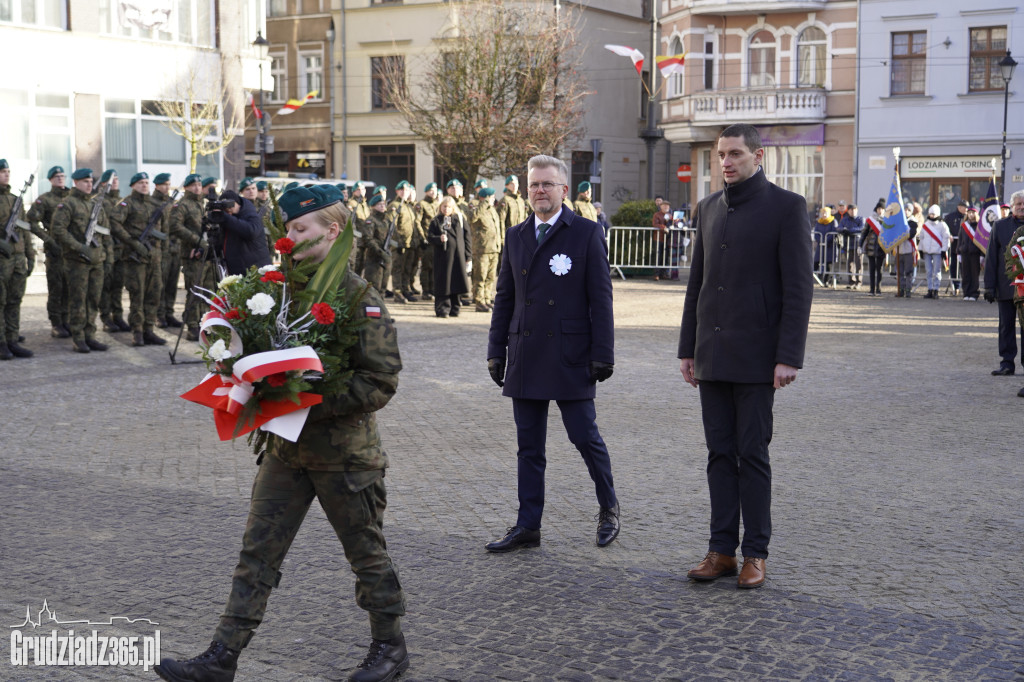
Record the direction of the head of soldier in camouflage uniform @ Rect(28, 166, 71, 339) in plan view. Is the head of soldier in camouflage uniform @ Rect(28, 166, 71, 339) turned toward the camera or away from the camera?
toward the camera

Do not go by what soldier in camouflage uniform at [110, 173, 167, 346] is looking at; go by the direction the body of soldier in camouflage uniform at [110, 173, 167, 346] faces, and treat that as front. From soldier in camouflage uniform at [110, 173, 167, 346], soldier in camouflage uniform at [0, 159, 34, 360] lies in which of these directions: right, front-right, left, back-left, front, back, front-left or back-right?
right

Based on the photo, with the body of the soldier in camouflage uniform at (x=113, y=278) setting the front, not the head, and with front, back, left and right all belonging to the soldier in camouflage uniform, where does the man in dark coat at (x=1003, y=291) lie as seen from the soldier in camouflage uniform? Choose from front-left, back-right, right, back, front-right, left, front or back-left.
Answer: front

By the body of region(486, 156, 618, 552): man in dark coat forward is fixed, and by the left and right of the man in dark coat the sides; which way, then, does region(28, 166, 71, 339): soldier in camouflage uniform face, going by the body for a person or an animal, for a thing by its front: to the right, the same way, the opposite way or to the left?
to the left

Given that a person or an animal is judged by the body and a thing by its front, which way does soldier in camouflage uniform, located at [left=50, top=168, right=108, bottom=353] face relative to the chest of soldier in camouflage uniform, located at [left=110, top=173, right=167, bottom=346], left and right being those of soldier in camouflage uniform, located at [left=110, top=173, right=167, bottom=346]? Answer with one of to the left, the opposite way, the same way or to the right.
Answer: the same way

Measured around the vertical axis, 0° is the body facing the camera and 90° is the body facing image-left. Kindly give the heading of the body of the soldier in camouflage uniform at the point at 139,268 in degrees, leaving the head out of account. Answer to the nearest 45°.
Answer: approximately 315°

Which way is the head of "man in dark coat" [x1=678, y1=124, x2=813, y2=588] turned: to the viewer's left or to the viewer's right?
to the viewer's left

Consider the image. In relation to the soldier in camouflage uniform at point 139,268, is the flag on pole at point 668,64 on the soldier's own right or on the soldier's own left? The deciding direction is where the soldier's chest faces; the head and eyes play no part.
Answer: on the soldier's own left

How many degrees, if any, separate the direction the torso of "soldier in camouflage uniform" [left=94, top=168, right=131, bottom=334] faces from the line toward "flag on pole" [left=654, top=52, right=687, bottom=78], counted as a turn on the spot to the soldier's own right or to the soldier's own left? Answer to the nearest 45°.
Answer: approximately 90° to the soldier's own left

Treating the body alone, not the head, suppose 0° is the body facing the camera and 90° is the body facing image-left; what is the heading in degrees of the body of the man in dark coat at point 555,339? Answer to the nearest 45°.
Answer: approximately 45°

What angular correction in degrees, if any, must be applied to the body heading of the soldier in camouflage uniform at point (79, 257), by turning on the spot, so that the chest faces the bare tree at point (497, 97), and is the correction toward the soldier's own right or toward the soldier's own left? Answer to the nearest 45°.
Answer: approximately 90° to the soldier's own left

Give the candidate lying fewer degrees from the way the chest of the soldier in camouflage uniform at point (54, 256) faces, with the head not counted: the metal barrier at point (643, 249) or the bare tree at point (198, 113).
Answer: the metal barrier

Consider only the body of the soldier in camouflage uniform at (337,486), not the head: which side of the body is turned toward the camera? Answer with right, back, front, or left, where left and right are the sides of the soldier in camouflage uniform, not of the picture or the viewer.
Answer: left

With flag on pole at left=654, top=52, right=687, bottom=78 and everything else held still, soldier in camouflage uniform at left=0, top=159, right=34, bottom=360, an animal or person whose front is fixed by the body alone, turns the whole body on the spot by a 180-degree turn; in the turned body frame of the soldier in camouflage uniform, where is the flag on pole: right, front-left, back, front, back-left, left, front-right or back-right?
right

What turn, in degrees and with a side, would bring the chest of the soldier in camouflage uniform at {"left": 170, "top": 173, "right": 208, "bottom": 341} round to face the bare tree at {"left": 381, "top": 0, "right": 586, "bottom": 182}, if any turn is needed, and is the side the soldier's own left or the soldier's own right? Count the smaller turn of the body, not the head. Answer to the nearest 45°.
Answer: approximately 90° to the soldier's own left

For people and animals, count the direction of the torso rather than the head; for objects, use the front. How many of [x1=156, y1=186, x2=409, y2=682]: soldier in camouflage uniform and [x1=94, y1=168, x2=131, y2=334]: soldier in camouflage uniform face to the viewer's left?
1

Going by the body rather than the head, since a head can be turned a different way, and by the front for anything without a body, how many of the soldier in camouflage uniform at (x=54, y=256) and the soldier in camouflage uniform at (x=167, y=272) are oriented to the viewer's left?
0

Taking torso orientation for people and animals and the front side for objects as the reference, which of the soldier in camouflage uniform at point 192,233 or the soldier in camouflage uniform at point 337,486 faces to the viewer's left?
the soldier in camouflage uniform at point 337,486
